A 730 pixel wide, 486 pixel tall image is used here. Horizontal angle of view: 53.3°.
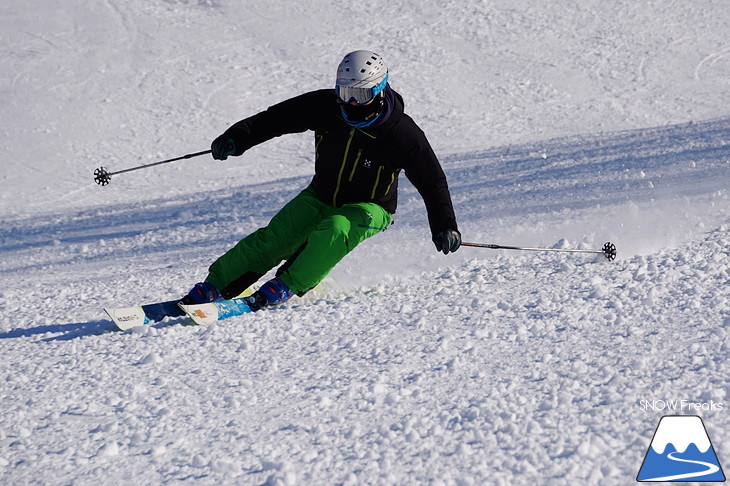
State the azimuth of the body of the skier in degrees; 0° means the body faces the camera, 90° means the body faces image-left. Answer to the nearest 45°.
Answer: approximately 45°
